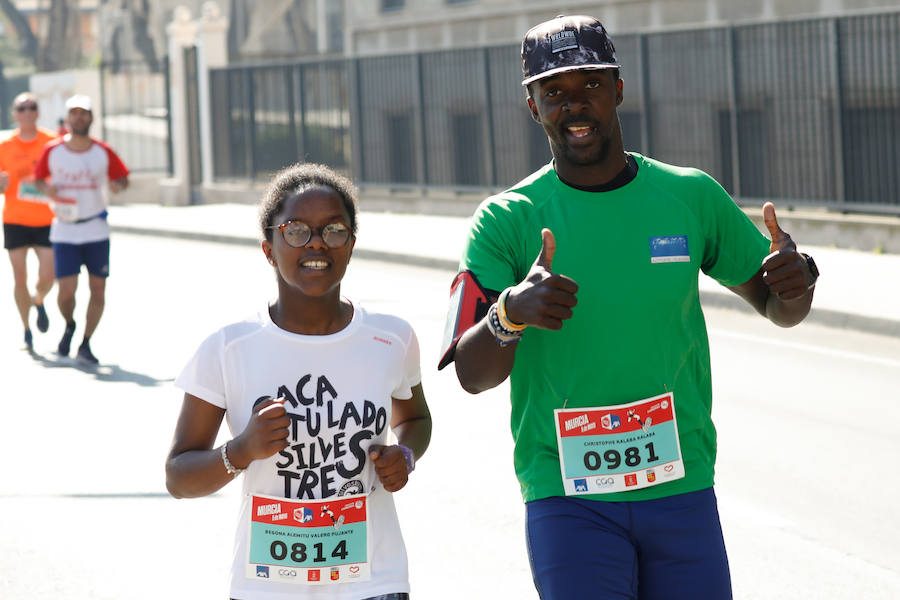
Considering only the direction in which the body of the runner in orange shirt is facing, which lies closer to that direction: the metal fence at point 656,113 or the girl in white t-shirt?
the girl in white t-shirt

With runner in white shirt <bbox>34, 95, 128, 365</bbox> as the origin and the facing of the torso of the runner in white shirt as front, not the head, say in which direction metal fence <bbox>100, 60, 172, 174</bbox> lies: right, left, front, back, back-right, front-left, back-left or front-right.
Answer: back

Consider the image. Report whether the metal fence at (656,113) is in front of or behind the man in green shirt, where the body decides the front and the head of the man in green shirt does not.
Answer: behind

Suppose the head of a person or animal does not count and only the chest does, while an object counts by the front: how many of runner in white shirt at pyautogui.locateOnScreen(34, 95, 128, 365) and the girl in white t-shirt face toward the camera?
2

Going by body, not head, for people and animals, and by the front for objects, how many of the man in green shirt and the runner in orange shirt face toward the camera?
2

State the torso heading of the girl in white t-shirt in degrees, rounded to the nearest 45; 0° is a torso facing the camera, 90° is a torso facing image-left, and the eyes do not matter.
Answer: approximately 0°
